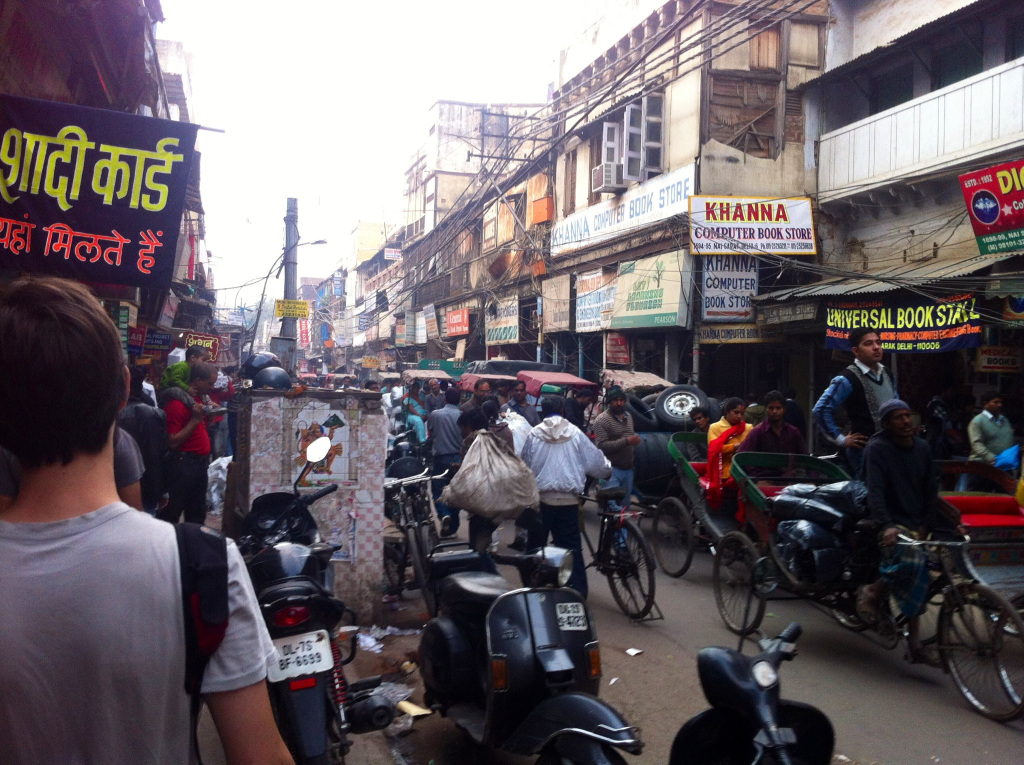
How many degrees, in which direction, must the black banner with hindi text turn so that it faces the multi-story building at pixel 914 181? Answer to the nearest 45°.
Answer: approximately 90° to its left

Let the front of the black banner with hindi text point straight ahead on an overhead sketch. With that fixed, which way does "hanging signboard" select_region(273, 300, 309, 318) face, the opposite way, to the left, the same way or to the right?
the same way

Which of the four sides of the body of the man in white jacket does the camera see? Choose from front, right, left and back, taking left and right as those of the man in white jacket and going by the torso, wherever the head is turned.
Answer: back

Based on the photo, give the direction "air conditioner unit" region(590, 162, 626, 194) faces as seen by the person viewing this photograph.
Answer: facing the viewer and to the left of the viewer

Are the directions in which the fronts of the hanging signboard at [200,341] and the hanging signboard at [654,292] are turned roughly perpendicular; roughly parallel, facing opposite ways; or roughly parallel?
roughly perpendicular

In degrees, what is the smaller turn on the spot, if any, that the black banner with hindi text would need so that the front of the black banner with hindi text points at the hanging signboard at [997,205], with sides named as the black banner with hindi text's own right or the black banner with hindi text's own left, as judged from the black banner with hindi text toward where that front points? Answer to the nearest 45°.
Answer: approximately 90° to the black banner with hindi text's own left

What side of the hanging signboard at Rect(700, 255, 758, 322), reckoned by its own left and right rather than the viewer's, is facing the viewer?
front

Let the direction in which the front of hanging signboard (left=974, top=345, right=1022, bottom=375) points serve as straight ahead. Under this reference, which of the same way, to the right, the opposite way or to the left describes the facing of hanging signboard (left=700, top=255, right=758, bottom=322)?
the same way

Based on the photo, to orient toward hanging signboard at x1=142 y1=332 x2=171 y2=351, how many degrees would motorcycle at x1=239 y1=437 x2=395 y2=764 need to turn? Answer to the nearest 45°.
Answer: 0° — it already faces it

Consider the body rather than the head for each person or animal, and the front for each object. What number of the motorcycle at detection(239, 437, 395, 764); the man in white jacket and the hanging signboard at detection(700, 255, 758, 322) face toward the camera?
1

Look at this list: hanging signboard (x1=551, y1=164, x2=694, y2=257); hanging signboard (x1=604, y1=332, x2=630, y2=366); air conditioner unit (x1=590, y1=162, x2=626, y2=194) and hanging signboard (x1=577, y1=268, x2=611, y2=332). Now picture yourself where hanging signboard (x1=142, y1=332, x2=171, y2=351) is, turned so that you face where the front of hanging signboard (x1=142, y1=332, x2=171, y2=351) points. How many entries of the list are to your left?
4

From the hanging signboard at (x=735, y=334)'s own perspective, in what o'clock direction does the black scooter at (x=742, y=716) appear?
The black scooter is roughly at 12 o'clock from the hanging signboard.

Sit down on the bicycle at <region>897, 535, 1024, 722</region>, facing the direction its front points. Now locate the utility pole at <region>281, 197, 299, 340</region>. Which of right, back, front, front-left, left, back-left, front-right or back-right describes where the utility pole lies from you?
back

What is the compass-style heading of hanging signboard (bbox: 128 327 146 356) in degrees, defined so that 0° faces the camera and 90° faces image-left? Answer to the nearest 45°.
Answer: approximately 0°

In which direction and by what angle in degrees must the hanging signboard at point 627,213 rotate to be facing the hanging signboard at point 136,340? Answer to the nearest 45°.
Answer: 0° — it already faces it

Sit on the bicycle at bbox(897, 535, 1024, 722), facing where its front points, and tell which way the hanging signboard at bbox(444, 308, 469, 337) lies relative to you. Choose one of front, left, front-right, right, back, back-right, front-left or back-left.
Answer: back

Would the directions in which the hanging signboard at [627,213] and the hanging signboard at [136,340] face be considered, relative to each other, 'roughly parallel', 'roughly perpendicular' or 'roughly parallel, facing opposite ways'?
roughly perpendicular

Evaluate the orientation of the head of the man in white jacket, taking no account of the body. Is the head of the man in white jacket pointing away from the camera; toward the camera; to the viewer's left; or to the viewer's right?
away from the camera

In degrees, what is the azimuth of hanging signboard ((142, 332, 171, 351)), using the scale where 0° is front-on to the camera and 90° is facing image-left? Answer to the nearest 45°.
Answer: approximately 0°
